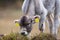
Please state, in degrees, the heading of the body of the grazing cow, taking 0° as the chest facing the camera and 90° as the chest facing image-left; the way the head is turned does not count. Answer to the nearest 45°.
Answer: approximately 45°
